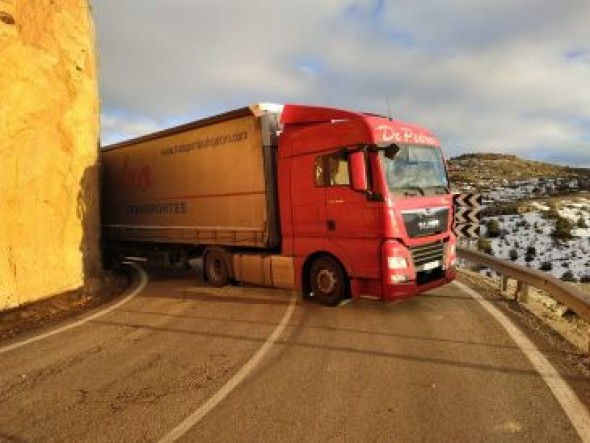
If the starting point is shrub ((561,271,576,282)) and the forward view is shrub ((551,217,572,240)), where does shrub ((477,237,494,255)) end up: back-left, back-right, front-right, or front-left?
front-left

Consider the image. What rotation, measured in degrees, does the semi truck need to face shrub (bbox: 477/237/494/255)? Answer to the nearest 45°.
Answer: approximately 90° to its left

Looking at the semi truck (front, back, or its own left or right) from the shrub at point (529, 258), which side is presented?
left

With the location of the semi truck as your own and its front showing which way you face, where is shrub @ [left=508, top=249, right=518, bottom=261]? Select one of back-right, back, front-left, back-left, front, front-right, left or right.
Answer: left

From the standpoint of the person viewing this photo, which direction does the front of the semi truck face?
facing the viewer and to the right of the viewer

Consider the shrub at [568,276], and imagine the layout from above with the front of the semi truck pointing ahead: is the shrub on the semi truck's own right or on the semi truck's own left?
on the semi truck's own left

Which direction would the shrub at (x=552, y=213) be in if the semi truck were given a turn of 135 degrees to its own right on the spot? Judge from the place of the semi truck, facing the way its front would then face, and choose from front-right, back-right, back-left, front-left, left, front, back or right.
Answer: back-right

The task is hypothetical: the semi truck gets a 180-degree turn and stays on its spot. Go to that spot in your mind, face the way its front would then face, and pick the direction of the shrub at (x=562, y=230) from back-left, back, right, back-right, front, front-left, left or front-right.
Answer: right

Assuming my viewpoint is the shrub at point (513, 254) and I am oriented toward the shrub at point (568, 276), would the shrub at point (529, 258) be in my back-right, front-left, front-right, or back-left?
front-left
